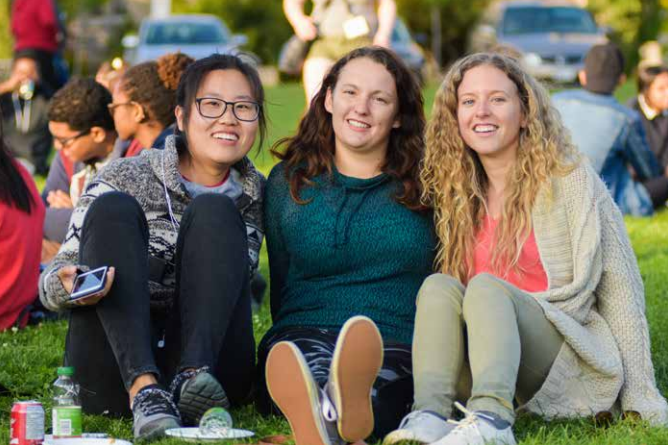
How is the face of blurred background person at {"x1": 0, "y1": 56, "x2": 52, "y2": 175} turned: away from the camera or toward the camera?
toward the camera

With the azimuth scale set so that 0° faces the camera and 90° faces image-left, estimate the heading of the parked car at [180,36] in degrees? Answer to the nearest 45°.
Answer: approximately 0°

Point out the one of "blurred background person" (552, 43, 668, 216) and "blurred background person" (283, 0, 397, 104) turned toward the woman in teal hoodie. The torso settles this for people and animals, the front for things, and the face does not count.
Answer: "blurred background person" (283, 0, 397, 104)

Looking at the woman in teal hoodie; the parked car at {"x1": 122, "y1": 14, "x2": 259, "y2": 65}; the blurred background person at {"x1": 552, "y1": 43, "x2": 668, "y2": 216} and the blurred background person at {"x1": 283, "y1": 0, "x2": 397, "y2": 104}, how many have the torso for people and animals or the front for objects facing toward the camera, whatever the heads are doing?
3

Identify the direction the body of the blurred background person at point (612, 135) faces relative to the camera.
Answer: away from the camera

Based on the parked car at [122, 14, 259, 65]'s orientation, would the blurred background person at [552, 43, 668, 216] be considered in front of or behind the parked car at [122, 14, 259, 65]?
in front

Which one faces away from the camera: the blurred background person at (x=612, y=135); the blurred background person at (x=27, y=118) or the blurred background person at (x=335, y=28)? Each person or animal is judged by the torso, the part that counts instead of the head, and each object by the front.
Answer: the blurred background person at (x=612, y=135)

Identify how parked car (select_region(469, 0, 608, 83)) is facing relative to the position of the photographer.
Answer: facing the viewer

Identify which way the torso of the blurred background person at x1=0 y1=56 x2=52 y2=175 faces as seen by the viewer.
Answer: toward the camera

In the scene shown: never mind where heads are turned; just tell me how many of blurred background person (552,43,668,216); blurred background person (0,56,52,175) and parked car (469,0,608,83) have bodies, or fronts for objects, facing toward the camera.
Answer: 2

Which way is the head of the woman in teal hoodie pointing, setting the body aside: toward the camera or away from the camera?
toward the camera

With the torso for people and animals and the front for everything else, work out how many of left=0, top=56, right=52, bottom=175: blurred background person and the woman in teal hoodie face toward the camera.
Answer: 2

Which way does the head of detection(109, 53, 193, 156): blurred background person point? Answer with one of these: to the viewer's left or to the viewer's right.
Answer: to the viewer's left

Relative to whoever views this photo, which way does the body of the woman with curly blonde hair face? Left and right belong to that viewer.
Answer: facing the viewer and to the left of the viewer

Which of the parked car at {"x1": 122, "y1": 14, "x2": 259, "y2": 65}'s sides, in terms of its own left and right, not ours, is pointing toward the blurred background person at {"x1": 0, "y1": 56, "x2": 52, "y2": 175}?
front

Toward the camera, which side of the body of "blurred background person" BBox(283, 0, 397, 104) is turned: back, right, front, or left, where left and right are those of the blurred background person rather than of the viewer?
front
